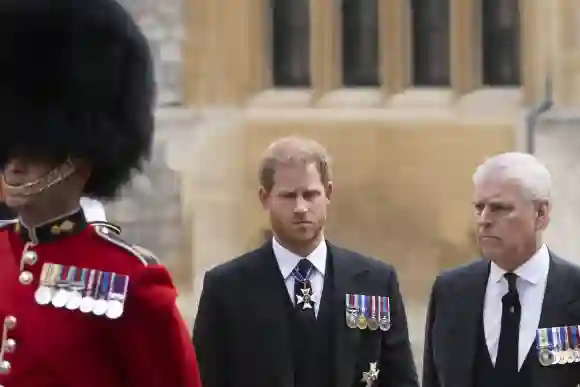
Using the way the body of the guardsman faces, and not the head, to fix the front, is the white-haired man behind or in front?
behind

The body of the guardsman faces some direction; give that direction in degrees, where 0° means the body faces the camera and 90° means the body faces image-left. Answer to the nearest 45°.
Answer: approximately 45°
